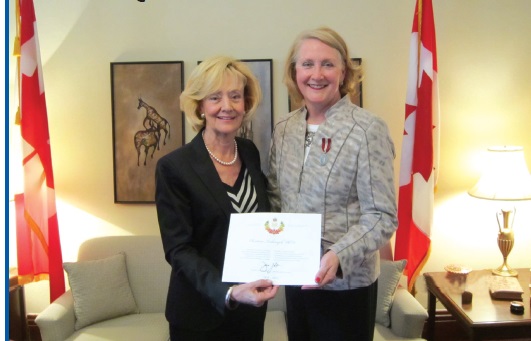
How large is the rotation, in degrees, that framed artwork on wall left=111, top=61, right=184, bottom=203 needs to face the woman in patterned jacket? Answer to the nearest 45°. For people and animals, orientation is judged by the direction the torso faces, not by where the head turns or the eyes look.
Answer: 0° — it already faces them

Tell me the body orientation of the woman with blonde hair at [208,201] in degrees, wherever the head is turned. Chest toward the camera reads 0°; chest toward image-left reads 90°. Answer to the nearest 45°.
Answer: approximately 315°

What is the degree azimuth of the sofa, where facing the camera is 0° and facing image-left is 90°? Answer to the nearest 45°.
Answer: approximately 0°

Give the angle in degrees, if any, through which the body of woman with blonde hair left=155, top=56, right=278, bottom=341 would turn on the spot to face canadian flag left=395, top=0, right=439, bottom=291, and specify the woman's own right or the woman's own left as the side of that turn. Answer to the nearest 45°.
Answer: approximately 90° to the woman's own left

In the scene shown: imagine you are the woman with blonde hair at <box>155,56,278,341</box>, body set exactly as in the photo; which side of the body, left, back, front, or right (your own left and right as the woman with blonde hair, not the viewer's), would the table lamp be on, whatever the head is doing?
left

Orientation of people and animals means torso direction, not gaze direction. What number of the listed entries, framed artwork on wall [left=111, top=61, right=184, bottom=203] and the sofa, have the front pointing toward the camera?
2

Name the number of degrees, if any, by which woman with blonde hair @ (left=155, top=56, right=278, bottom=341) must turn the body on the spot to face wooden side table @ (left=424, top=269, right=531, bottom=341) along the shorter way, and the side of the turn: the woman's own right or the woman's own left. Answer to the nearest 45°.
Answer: approximately 90° to the woman's own left

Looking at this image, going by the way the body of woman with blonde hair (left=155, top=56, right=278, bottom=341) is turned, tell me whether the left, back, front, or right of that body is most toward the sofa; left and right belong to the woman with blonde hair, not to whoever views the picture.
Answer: back
